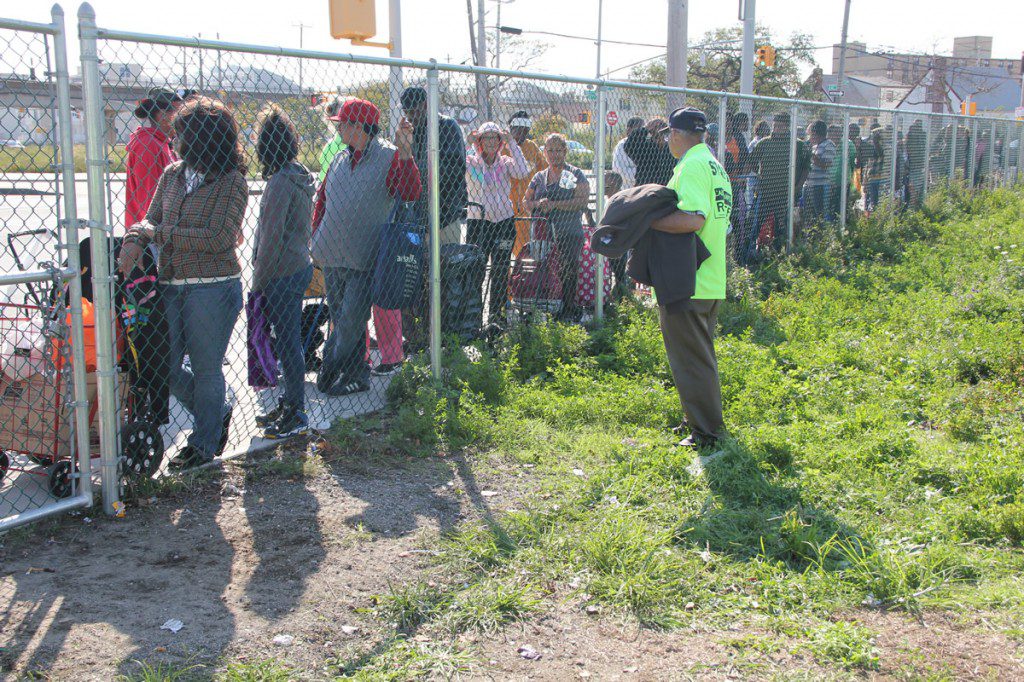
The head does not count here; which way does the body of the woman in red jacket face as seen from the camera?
to the viewer's right

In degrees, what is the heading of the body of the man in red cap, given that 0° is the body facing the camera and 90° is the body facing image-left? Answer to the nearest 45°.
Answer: approximately 45°

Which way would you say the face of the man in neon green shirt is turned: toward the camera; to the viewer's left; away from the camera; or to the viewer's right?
to the viewer's left

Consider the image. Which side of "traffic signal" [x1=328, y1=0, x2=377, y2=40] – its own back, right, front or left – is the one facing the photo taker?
back

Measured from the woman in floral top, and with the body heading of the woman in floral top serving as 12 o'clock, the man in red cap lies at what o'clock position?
The man in red cap is roughly at 1 o'clock from the woman in floral top.

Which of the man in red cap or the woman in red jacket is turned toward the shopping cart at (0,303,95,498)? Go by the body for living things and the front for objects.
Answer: the man in red cap

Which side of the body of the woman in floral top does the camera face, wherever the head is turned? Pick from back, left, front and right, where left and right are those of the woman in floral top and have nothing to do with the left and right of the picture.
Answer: front
